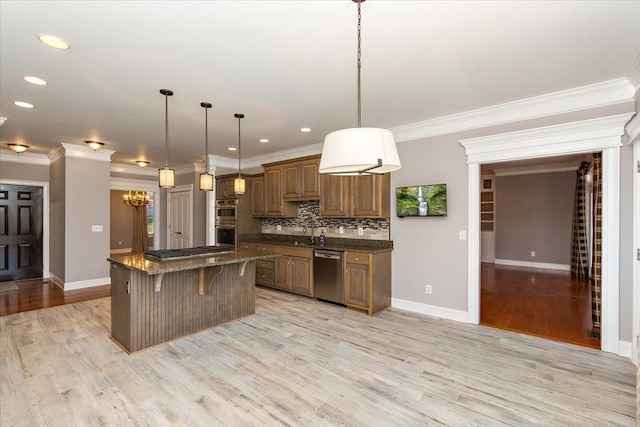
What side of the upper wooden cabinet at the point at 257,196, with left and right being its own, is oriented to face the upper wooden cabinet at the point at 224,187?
right

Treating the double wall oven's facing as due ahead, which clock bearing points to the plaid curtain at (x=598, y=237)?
The plaid curtain is roughly at 9 o'clock from the double wall oven.

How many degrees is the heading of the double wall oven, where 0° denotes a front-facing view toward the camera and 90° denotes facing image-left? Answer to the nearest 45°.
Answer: approximately 45°

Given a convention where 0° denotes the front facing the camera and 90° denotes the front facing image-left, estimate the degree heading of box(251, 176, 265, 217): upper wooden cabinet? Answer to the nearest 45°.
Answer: approximately 45°
